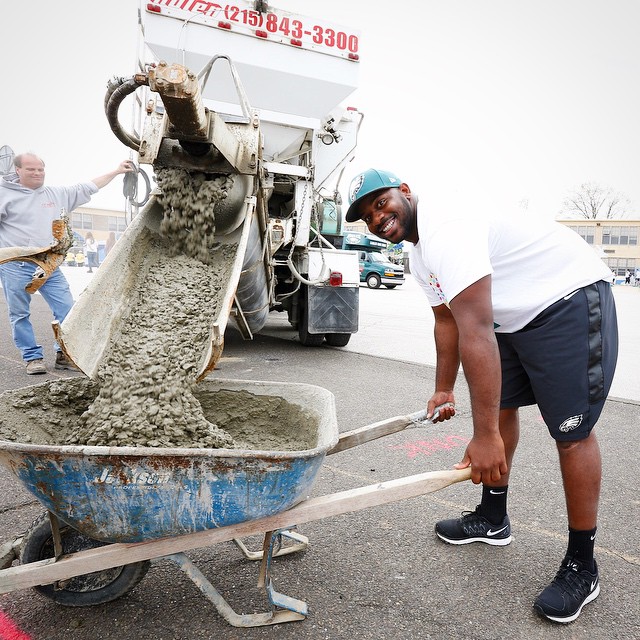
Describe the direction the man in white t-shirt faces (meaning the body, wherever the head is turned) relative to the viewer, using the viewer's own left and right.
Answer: facing the viewer and to the left of the viewer

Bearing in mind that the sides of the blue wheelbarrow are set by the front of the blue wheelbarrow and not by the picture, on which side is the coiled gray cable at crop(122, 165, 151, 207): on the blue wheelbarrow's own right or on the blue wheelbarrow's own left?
on the blue wheelbarrow's own right

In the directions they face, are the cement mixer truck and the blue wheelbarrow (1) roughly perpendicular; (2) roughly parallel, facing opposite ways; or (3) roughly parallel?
roughly perpendicular

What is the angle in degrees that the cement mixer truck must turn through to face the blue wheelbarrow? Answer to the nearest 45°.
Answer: approximately 180°

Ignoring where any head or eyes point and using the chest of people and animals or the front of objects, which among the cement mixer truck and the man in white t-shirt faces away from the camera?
the cement mixer truck

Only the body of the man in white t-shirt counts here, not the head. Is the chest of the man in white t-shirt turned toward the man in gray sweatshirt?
no

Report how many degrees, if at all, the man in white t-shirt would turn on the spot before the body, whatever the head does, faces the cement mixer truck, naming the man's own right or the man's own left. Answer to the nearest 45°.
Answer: approximately 90° to the man's own right

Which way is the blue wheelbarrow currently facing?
to the viewer's left

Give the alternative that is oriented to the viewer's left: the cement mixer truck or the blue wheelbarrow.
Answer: the blue wheelbarrow

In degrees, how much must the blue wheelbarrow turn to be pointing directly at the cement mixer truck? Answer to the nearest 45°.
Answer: approximately 90° to its right

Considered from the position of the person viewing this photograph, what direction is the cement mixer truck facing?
facing away from the viewer
